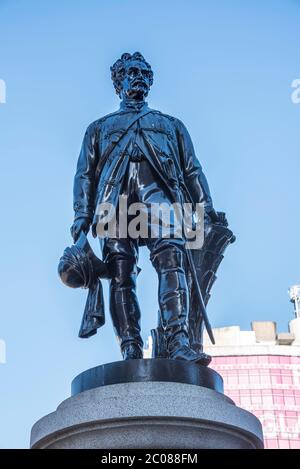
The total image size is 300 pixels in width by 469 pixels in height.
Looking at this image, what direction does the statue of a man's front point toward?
toward the camera
